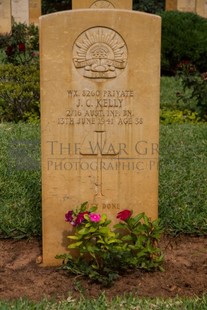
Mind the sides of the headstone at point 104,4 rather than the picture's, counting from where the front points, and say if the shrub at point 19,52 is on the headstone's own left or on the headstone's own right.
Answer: on the headstone's own right

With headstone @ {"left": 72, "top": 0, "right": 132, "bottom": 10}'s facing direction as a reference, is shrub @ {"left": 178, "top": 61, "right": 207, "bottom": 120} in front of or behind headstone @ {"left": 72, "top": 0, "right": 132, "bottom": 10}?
in front

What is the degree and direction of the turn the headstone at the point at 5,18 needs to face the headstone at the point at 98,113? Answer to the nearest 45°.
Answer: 0° — it already faces it

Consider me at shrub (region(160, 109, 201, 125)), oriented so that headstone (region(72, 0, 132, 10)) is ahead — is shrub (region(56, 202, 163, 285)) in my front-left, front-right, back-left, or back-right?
back-left

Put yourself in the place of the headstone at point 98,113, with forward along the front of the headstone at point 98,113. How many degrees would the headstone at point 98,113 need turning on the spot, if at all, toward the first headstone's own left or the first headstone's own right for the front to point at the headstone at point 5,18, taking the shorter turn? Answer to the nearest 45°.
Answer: approximately 180°

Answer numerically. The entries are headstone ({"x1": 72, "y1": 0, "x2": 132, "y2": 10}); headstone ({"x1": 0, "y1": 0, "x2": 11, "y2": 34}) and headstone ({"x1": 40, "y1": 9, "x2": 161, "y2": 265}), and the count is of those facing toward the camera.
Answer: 3

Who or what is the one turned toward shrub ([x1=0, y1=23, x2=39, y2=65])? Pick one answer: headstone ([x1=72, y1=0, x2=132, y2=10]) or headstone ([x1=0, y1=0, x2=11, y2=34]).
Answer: headstone ([x1=0, y1=0, x2=11, y2=34])

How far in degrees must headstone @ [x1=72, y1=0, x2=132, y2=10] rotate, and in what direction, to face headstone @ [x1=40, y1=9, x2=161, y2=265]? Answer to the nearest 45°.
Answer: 0° — it already faces it

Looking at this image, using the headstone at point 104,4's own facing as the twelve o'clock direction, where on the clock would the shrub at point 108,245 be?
The shrub is roughly at 12 o'clock from the headstone.

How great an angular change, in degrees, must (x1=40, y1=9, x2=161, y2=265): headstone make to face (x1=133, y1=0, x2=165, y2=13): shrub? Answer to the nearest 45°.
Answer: approximately 180°

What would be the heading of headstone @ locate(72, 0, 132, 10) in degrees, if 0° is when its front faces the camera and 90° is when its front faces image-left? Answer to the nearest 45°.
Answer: approximately 0°

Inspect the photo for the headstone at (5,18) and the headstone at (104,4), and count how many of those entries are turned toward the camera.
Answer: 2

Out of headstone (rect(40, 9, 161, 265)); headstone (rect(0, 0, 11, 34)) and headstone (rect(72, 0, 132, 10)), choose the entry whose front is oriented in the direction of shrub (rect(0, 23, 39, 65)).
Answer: headstone (rect(0, 0, 11, 34))

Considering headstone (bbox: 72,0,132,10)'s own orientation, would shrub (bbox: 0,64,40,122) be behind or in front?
in front
